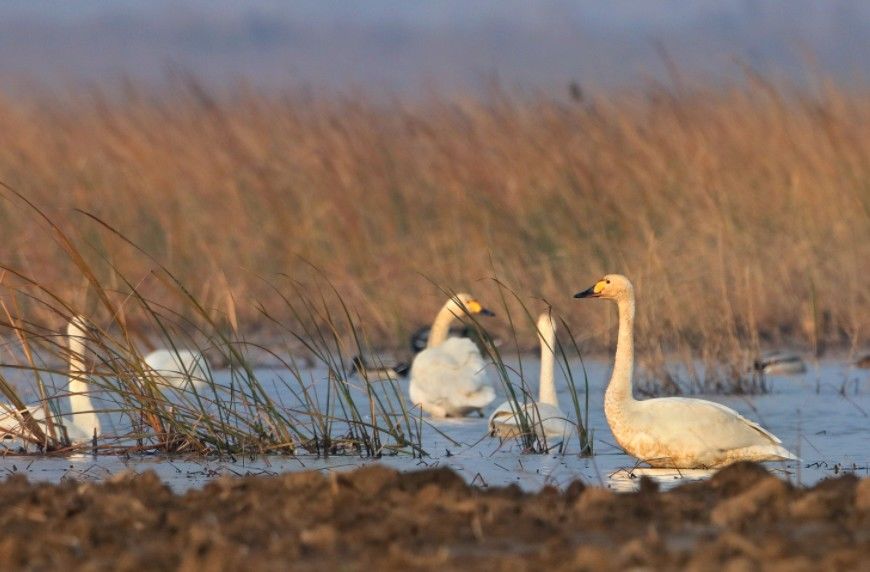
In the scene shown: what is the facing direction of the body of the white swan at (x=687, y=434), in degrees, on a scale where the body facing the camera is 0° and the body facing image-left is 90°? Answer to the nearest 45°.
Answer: approximately 90°

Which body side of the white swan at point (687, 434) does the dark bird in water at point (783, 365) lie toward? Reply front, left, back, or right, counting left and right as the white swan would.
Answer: right
